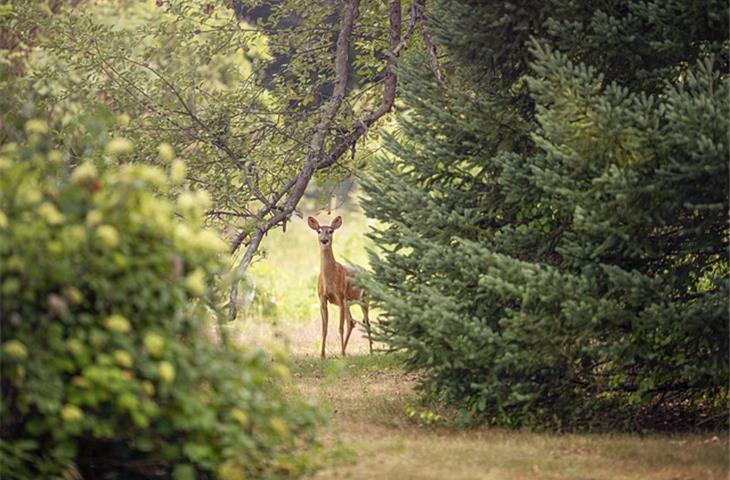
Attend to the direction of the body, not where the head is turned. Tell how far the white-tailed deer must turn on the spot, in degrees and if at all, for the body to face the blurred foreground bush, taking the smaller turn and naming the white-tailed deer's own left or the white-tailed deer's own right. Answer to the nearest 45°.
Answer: approximately 45° to the white-tailed deer's own left

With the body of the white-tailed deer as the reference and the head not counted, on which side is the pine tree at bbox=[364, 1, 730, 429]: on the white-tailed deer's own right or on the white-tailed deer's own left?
on the white-tailed deer's own left

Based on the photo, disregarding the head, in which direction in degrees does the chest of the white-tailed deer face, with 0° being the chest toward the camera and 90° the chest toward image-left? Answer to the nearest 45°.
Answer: approximately 45°

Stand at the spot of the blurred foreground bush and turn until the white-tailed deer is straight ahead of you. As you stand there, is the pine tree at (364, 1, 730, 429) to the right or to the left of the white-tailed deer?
right
